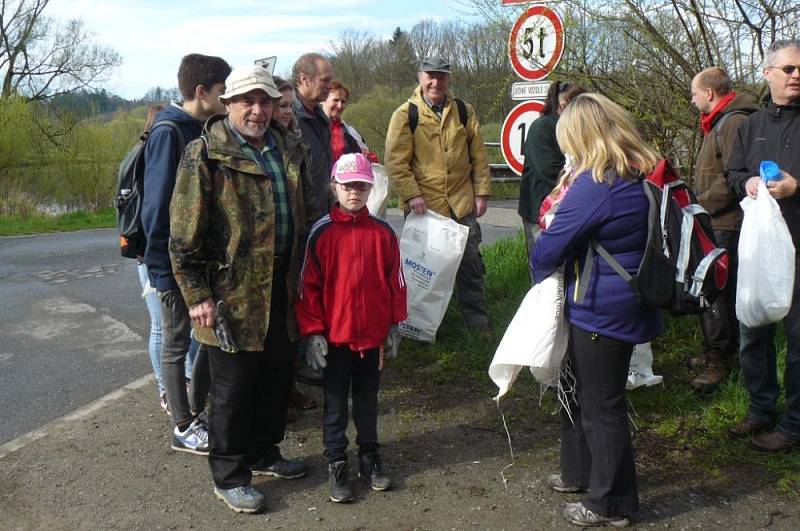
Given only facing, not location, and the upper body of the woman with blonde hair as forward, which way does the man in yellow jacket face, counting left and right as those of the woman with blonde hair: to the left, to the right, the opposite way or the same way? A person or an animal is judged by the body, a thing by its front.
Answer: to the left

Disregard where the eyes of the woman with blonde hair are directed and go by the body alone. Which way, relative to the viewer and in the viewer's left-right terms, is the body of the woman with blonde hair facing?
facing to the left of the viewer

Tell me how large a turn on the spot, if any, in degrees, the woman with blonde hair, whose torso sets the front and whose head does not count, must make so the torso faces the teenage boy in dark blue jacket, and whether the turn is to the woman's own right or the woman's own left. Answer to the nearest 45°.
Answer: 0° — they already face them

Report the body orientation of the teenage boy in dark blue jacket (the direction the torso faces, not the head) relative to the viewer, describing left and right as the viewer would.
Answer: facing to the right of the viewer

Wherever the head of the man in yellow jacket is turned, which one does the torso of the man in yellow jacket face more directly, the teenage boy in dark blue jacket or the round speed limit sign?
the teenage boy in dark blue jacket

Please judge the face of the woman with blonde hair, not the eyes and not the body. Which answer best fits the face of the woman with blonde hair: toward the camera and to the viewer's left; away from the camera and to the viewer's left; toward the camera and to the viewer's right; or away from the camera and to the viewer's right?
away from the camera and to the viewer's left

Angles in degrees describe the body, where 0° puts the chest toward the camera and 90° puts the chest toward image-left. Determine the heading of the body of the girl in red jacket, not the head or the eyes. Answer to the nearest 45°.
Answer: approximately 0°

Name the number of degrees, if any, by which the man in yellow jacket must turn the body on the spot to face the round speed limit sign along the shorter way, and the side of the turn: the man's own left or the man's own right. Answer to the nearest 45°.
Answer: approximately 135° to the man's own left
